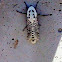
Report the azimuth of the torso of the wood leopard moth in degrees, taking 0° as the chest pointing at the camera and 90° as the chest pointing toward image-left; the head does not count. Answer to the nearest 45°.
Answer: approximately 180°
